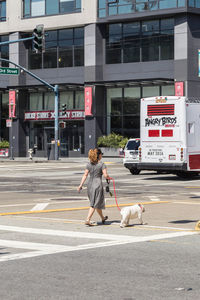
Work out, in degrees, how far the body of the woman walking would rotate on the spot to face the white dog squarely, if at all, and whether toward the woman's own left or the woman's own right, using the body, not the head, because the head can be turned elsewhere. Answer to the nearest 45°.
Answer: approximately 45° to the woman's own right

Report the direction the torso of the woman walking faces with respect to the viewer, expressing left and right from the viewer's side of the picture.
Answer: facing away from the viewer and to the right of the viewer

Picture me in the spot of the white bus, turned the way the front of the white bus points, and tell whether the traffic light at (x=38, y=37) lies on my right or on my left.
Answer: on my left

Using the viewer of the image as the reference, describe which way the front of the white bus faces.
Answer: facing away from the viewer and to the right of the viewer

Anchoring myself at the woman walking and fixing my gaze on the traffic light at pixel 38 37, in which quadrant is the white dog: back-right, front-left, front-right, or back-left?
back-right
